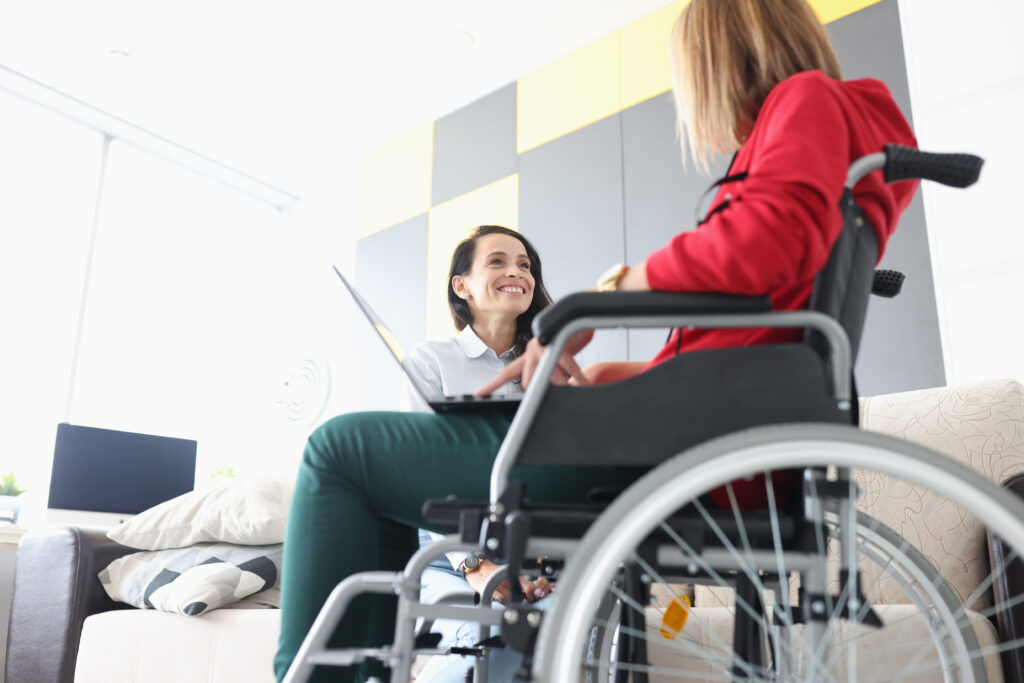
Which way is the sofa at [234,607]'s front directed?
toward the camera

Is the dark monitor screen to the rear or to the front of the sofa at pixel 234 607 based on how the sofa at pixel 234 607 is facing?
to the rear

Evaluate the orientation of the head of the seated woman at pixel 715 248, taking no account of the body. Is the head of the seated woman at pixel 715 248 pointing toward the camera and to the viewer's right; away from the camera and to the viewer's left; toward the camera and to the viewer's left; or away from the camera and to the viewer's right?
away from the camera and to the viewer's left

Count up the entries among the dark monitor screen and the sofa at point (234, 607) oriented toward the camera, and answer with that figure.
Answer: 2

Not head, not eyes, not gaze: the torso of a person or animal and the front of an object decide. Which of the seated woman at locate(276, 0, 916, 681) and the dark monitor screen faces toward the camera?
the dark monitor screen

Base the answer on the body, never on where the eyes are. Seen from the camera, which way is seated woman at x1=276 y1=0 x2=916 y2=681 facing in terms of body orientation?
to the viewer's left

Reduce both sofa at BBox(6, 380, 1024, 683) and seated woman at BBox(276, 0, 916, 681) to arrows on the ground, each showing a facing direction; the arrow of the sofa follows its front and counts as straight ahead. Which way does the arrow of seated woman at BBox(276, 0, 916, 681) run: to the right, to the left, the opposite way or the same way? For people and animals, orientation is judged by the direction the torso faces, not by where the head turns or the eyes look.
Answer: to the right

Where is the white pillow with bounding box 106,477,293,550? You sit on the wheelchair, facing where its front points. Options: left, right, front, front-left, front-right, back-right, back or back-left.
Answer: front-right

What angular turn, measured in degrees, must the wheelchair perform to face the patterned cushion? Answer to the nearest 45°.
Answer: approximately 45° to its right

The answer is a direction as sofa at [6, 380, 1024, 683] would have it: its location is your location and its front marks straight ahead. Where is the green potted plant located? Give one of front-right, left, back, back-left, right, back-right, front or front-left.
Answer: back-right

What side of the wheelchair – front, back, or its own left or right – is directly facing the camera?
left

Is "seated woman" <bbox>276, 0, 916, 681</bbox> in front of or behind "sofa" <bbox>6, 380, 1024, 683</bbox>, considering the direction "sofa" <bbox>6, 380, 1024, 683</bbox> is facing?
in front

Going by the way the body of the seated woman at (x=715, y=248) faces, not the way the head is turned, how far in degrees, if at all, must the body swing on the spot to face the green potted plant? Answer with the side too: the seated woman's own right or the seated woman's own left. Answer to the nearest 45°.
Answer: approximately 45° to the seated woman's own right

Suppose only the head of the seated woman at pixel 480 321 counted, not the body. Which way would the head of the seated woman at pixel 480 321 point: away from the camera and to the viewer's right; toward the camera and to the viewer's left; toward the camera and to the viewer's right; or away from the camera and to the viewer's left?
toward the camera and to the viewer's right

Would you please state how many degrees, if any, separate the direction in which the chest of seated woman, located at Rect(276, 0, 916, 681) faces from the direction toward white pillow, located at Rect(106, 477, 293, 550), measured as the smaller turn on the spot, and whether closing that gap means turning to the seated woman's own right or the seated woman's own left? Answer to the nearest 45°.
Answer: approximately 45° to the seated woman's own right
